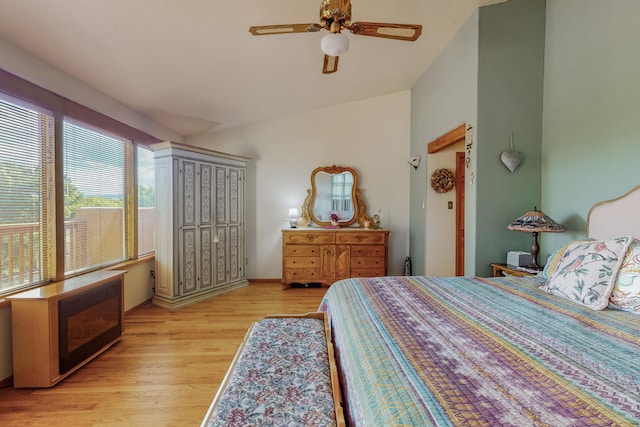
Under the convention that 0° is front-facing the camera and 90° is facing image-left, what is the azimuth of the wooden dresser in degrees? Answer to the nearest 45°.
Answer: approximately 0°

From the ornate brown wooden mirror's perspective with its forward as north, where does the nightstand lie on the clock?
The nightstand is roughly at 11 o'clock from the ornate brown wooden mirror.

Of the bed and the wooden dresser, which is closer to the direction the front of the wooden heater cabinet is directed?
the bed

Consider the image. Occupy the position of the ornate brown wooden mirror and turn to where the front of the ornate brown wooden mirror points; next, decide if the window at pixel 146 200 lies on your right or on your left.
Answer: on your right

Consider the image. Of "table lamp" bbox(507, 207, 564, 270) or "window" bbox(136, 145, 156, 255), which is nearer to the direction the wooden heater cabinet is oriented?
the table lamp

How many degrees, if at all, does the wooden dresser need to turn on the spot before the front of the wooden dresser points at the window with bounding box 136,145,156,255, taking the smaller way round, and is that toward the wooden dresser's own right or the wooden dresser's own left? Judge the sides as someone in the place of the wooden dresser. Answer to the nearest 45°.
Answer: approximately 90° to the wooden dresser's own right
